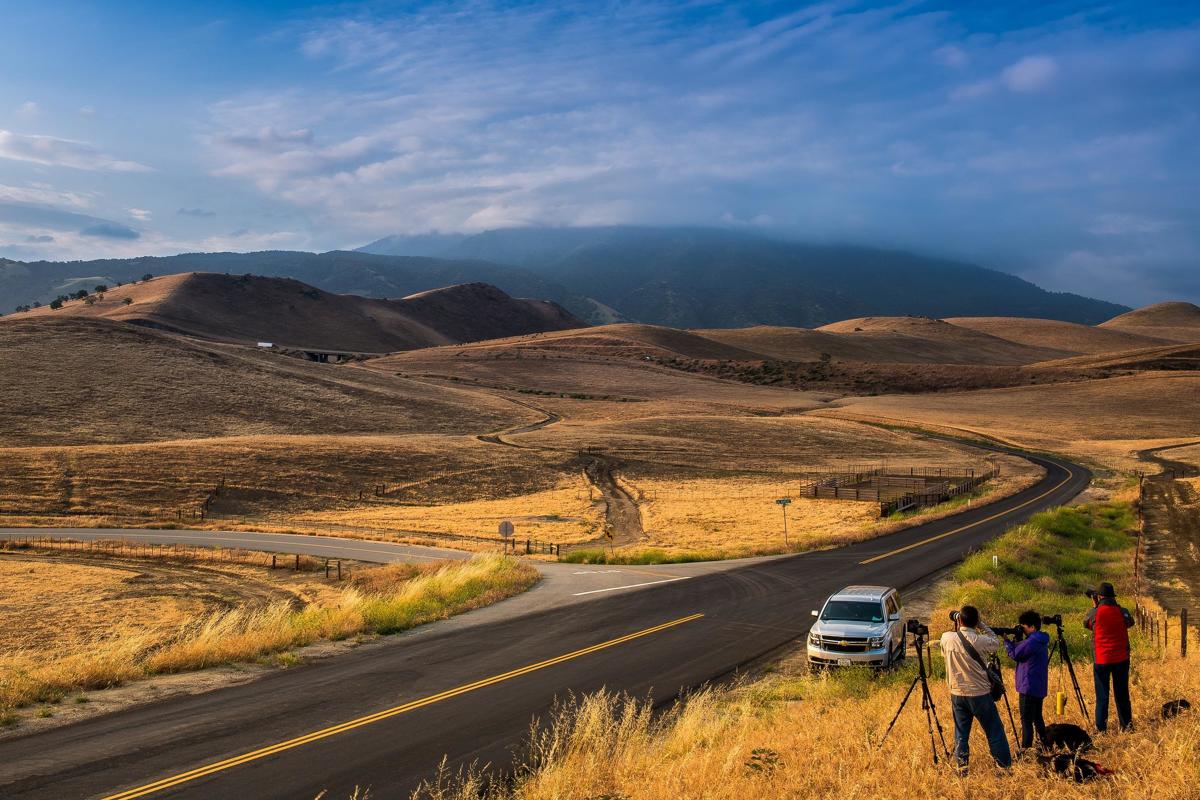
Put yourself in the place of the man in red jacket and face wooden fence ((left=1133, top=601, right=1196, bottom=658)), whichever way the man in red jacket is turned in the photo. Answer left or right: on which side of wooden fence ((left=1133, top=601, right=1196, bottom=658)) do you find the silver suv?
left

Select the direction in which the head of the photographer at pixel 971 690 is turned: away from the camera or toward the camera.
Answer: away from the camera

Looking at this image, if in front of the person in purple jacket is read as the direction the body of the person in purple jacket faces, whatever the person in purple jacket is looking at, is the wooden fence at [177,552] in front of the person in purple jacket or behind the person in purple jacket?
in front

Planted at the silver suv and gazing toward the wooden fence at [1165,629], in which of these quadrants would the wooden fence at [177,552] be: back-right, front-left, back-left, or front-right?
back-left

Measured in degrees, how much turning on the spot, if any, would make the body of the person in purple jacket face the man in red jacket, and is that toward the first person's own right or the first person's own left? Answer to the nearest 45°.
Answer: approximately 135° to the first person's own right

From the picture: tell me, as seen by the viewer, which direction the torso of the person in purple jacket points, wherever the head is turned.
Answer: to the viewer's left

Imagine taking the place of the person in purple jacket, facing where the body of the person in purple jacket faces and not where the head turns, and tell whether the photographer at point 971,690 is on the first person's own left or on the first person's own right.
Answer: on the first person's own left

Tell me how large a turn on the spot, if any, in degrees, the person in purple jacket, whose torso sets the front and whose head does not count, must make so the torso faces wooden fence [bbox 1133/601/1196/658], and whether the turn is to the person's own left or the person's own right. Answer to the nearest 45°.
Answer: approximately 90° to the person's own right
